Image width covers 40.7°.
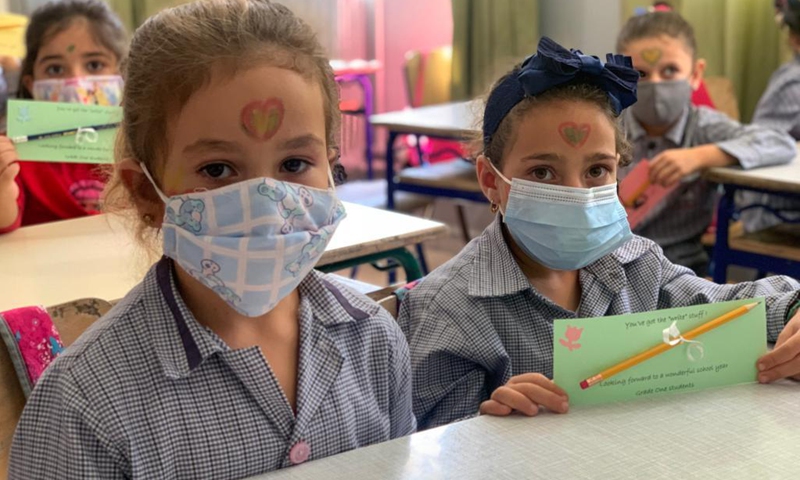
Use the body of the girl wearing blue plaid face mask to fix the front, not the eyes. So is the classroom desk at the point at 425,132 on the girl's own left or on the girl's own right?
on the girl's own left

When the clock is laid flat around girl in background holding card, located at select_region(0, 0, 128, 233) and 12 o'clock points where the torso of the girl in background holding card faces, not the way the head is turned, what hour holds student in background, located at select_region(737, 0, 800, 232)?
The student in background is roughly at 9 o'clock from the girl in background holding card.

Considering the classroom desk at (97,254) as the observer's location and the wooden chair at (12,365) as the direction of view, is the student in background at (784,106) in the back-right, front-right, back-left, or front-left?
back-left

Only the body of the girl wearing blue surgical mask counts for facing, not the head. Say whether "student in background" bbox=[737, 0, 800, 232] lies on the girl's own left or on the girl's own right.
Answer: on the girl's own left

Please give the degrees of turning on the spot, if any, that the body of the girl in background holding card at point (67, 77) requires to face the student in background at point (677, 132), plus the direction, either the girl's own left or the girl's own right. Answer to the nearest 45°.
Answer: approximately 90° to the girl's own left

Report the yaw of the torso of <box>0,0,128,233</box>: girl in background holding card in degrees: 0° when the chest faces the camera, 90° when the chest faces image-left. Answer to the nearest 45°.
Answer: approximately 0°

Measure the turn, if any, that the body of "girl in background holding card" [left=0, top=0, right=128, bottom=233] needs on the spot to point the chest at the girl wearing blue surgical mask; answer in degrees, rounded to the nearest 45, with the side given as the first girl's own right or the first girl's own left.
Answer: approximately 45° to the first girl's own left

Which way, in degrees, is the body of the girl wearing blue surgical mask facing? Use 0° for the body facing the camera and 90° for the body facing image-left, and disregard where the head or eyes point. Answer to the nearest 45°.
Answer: approximately 315°
